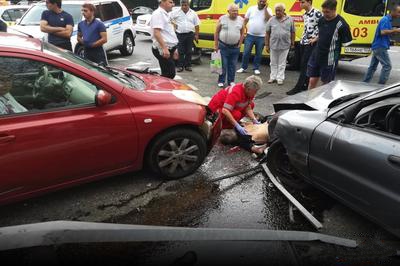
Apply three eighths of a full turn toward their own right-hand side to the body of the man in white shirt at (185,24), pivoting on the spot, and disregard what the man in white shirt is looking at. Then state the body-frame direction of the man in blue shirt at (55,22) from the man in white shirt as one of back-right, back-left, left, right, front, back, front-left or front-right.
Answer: left

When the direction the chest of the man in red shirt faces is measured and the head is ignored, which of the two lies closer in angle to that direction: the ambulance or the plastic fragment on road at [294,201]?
the plastic fragment on road

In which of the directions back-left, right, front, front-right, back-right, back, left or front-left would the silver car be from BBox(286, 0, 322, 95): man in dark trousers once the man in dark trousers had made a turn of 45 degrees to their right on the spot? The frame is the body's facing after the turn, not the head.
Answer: back-left

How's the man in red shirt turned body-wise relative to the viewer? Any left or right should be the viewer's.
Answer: facing the viewer and to the right of the viewer

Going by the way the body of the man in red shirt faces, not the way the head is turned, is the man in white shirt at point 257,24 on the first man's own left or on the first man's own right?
on the first man's own left

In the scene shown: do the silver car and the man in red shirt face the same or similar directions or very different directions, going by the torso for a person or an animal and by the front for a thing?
very different directions

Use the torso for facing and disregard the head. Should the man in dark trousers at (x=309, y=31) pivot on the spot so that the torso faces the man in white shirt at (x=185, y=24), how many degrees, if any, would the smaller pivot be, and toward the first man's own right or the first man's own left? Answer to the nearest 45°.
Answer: approximately 45° to the first man's own right
